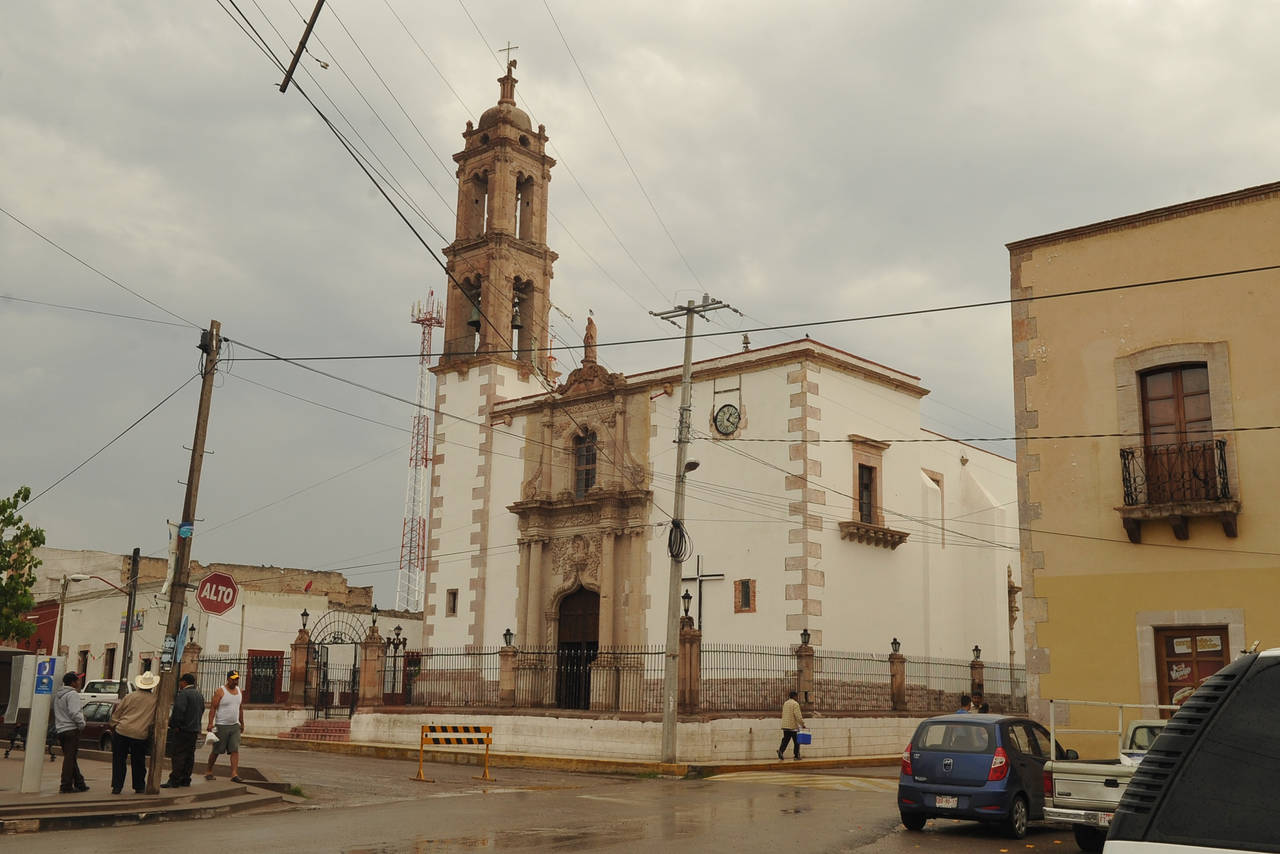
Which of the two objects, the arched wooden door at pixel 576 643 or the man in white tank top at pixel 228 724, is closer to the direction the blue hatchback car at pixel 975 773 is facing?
the arched wooden door

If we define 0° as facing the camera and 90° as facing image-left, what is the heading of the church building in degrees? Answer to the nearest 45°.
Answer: approximately 45°

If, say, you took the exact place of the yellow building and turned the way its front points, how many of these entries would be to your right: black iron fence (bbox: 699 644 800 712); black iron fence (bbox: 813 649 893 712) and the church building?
3
